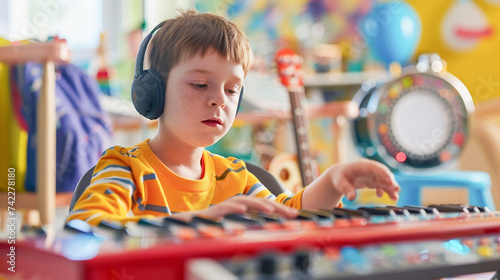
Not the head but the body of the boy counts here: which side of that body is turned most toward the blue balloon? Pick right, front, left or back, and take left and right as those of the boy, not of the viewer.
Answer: left

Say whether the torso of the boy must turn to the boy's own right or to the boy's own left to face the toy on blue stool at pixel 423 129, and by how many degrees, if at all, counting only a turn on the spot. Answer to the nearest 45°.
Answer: approximately 90° to the boy's own left

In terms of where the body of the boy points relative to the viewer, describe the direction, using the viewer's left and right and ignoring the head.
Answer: facing the viewer and to the right of the viewer

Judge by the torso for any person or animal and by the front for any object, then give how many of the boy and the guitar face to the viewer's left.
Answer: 0

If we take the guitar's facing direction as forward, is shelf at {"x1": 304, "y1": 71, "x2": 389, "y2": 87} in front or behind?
behind

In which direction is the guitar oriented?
toward the camera

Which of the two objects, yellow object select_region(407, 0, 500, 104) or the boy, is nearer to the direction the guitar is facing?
the boy

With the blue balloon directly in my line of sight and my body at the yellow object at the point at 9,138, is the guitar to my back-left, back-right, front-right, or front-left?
front-right

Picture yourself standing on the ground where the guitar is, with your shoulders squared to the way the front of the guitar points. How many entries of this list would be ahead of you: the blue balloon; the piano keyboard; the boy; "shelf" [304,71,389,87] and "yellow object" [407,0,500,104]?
2

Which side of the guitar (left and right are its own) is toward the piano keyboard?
front

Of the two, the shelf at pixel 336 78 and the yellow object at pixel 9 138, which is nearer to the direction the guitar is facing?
the yellow object

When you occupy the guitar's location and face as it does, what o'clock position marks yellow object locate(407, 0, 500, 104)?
The yellow object is roughly at 7 o'clock from the guitar.

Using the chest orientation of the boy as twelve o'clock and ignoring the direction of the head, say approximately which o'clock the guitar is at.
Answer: The guitar is roughly at 8 o'clock from the boy.

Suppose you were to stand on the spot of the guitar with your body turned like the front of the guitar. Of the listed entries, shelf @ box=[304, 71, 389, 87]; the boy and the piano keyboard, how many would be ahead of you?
2

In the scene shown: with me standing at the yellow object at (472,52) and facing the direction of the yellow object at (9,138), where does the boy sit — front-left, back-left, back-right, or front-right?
front-left

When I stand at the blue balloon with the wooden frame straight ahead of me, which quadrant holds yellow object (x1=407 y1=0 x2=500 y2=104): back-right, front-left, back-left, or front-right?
back-left

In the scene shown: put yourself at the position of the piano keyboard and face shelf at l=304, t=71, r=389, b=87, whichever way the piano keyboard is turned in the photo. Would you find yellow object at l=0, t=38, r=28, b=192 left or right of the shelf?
left

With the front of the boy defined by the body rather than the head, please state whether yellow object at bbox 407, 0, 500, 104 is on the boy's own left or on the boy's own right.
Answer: on the boy's own left

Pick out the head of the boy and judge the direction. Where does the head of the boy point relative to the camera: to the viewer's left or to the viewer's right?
to the viewer's right
